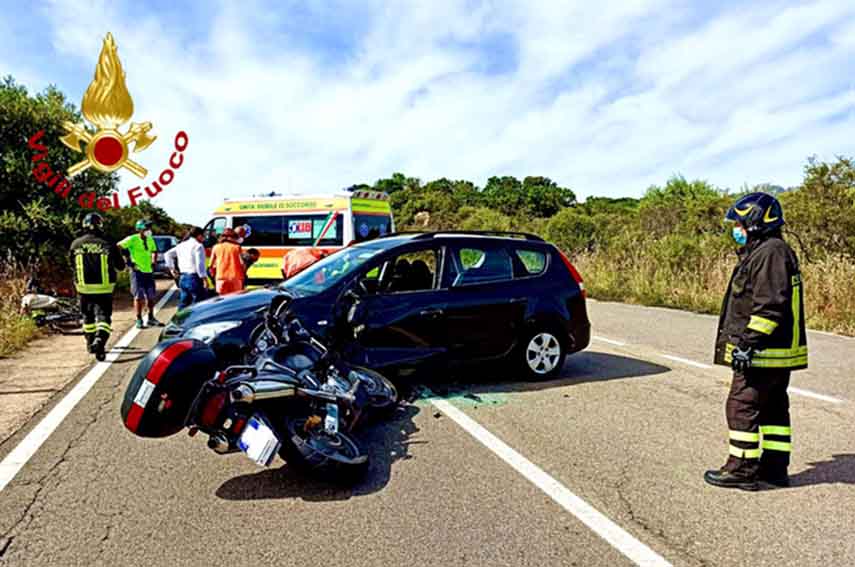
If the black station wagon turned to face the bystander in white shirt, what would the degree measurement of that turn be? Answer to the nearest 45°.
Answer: approximately 90° to its right

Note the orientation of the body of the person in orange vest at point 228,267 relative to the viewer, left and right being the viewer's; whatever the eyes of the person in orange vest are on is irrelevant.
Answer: facing away from the viewer

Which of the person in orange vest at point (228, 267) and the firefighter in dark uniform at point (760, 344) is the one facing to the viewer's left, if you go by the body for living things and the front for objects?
the firefighter in dark uniform

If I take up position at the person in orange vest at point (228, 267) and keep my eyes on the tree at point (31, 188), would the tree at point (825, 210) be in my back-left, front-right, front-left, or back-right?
back-right

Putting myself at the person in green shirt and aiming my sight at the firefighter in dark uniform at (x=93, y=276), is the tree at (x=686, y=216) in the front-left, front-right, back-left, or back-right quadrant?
back-left

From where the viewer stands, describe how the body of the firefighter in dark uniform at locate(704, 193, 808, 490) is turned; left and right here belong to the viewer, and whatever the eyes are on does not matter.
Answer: facing to the left of the viewer
